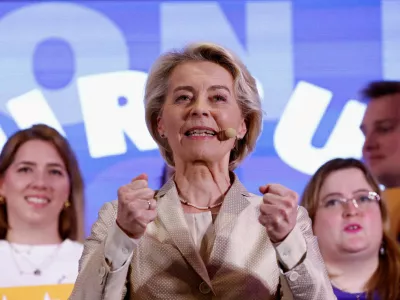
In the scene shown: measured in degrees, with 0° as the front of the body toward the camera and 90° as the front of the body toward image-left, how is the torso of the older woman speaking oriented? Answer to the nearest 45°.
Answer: approximately 0°
